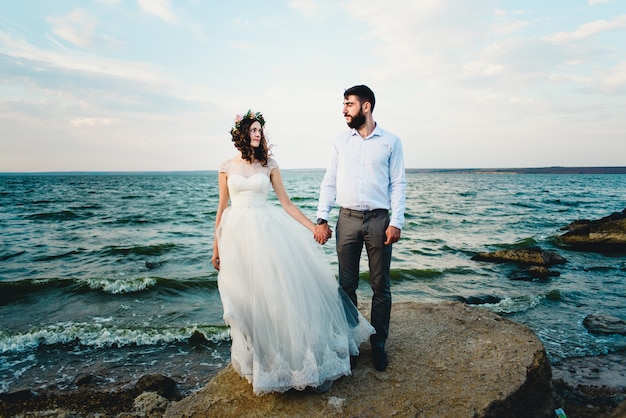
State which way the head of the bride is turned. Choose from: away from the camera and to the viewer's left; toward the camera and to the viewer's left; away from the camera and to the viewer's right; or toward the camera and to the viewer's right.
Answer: toward the camera and to the viewer's right

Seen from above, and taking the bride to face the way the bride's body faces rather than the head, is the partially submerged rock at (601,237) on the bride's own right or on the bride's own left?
on the bride's own left

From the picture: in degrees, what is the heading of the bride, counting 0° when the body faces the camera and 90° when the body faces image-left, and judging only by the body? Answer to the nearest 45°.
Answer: approximately 0°

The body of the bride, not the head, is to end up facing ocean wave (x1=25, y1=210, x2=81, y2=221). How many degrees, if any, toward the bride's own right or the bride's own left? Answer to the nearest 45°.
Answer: approximately 135° to the bride's own right

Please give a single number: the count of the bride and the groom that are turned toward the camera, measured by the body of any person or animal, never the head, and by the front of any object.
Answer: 2

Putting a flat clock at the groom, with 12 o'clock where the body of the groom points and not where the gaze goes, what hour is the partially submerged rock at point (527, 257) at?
The partially submerged rock is roughly at 7 o'clock from the groom.

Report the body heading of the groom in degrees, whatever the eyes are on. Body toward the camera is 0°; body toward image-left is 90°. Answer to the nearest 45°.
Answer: approximately 0°

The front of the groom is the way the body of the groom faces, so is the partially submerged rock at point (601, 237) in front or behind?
behind

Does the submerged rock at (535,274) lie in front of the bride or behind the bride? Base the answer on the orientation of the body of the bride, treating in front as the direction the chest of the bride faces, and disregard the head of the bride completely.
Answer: behind

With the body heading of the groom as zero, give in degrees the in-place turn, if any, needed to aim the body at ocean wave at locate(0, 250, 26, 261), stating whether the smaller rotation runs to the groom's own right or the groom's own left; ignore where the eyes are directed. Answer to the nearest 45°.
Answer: approximately 135° to the groom's own right

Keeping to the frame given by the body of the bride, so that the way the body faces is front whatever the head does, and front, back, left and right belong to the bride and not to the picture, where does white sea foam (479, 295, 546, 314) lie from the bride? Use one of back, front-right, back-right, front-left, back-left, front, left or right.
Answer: back-left
